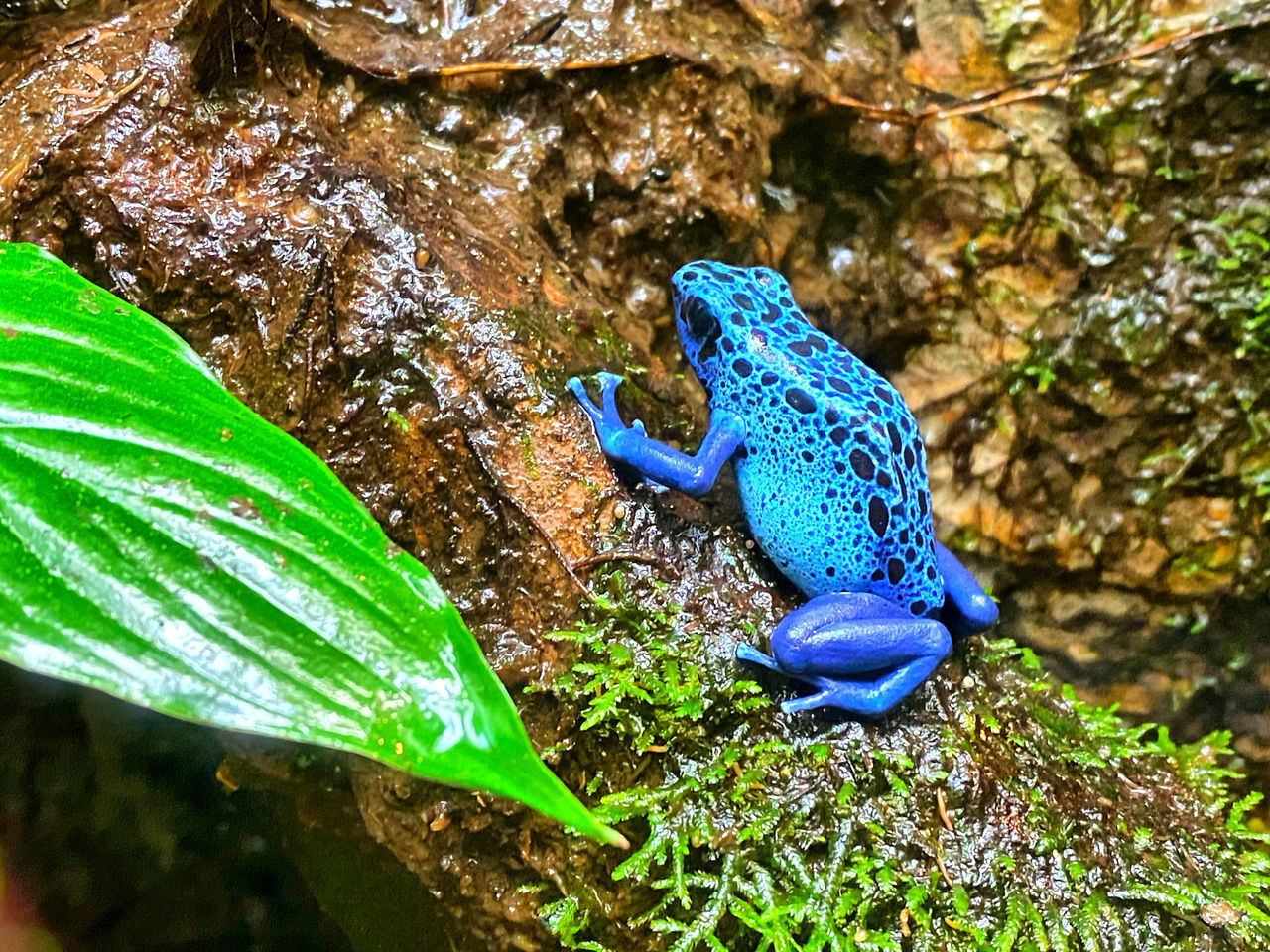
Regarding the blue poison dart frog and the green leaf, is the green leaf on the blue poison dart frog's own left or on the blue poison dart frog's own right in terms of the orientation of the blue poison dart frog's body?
on the blue poison dart frog's own left

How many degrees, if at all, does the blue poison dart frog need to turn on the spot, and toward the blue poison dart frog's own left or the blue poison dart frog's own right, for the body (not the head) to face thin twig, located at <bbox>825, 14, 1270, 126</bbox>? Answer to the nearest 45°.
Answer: approximately 45° to the blue poison dart frog's own right

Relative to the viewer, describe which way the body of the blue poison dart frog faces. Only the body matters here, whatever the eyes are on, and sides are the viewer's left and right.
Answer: facing away from the viewer and to the left of the viewer
